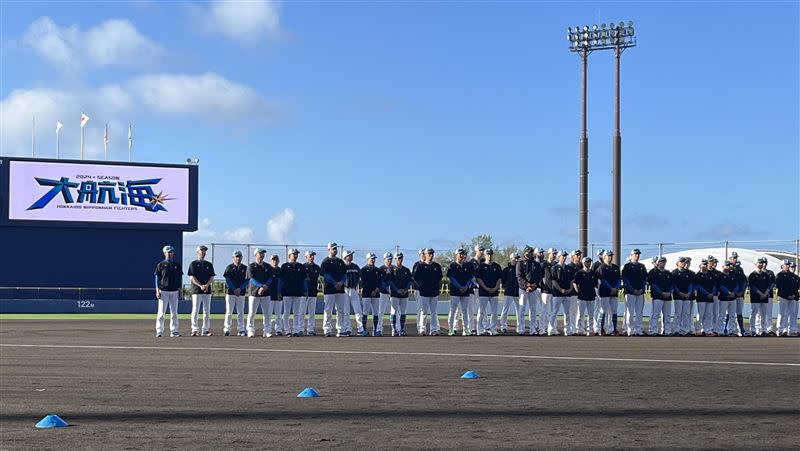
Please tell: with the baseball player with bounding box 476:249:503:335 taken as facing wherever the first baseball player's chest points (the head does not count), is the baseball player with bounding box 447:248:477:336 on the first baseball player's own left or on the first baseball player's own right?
on the first baseball player's own right

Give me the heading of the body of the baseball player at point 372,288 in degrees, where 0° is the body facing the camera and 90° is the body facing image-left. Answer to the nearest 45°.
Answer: approximately 0°

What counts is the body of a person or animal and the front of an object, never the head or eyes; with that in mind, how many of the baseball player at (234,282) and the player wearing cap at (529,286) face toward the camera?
2

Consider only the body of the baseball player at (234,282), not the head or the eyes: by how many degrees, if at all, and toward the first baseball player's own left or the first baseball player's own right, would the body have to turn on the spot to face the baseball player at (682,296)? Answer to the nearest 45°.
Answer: approximately 90° to the first baseball player's own left

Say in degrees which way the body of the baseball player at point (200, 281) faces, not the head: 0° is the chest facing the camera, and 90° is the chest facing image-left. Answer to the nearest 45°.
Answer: approximately 0°

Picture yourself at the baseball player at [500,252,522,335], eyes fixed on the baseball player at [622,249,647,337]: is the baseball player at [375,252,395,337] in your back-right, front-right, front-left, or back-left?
back-right

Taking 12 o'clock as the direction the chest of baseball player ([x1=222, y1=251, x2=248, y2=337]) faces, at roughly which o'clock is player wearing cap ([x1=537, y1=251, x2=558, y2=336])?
The player wearing cap is roughly at 9 o'clock from the baseball player.

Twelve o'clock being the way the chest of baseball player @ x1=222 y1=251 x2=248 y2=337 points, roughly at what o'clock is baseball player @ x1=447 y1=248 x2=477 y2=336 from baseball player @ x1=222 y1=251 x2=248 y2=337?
baseball player @ x1=447 y1=248 x2=477 y2=336 is roughly at 9 o'clock from baseball player @ x1=222 y1=251 x2=248 y2=337.

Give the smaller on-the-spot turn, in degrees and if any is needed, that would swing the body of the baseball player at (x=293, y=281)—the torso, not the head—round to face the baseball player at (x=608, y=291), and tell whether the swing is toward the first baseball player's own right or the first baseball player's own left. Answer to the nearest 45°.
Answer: approximately 90° to the first baseball player's own left

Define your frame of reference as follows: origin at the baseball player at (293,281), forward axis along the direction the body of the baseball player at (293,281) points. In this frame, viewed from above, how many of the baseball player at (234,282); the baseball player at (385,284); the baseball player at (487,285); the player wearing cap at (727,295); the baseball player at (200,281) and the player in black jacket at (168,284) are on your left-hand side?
3

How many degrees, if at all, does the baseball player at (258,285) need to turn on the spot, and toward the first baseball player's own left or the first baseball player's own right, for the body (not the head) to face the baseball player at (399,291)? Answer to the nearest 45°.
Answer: approximately 90° to the first baseball player's own left

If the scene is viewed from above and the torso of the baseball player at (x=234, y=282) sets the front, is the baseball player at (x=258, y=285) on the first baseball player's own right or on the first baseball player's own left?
on the first baseball player's own left
